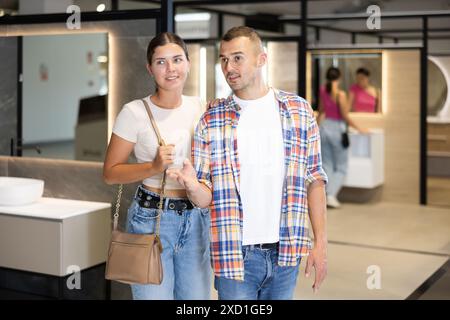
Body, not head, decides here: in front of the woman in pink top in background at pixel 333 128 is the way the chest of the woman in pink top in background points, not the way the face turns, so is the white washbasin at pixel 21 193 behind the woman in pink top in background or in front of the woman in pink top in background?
behind

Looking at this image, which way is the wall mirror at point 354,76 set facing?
toward the camera

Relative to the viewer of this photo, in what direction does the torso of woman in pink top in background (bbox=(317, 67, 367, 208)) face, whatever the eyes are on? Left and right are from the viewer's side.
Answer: facing away from the viewer and to the right of the viewer

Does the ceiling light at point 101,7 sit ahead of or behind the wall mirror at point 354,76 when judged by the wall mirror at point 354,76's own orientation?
ahead

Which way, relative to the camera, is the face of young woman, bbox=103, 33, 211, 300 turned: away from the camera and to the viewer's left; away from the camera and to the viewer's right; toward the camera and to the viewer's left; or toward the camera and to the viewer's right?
toward the camera and to the viewer's right

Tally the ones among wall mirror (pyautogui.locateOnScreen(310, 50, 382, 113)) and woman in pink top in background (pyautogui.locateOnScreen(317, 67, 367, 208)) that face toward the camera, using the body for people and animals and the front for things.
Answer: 1

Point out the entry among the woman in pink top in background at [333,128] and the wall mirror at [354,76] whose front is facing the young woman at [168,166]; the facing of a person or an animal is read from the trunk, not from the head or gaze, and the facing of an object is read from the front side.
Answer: the wall mirror

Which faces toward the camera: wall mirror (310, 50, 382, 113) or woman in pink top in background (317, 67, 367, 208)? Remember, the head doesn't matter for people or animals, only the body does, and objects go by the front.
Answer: the wall mirror

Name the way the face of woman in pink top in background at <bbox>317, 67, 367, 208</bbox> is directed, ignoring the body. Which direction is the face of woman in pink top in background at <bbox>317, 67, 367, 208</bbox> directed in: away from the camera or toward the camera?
away from the camera

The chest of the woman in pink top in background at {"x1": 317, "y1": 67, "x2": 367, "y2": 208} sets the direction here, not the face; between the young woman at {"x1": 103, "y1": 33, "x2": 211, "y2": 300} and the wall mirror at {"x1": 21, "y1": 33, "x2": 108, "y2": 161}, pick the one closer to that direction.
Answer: the wall mirror
